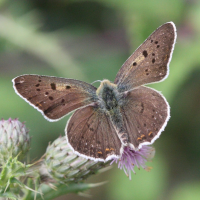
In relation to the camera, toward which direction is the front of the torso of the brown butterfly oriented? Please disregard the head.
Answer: away from the camera

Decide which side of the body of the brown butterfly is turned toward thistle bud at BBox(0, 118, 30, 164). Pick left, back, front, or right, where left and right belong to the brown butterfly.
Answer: left
